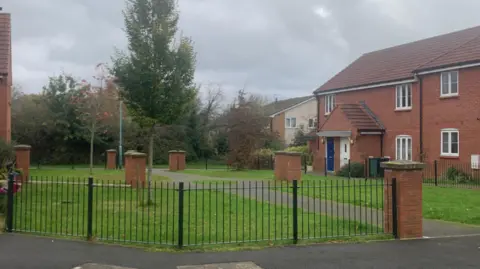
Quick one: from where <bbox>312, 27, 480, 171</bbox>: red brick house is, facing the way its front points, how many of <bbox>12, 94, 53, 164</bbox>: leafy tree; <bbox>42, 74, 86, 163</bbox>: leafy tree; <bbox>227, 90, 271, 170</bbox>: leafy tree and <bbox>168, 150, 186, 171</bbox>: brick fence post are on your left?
0

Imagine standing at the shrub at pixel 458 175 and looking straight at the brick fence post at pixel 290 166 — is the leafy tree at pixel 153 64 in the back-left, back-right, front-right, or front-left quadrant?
front-left

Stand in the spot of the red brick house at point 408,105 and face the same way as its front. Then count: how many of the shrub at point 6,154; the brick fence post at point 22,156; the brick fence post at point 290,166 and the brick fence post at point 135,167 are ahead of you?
4

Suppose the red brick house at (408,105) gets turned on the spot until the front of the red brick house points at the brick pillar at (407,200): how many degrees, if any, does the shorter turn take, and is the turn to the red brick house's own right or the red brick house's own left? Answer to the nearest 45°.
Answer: approximately 45° to the red brick house's own left

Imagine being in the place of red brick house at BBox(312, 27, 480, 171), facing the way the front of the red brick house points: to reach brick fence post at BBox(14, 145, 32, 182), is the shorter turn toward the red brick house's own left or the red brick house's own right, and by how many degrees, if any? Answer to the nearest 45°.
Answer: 0° — it already faces it

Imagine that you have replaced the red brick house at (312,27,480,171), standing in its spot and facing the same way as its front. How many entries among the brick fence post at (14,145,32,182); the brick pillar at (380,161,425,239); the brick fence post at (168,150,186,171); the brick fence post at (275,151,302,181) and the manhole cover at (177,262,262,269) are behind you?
0

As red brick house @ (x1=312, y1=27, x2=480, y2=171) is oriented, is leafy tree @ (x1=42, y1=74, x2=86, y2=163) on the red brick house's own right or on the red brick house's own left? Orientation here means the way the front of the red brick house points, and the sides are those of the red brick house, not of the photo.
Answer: on the red brick house's own right

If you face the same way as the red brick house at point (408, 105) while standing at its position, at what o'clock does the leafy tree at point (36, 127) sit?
The leafy tree is roughly at 2 o'clock from the red brick house.

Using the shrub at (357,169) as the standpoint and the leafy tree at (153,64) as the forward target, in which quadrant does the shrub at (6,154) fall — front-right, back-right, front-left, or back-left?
front-right

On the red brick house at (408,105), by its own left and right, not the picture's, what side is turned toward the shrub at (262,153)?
right

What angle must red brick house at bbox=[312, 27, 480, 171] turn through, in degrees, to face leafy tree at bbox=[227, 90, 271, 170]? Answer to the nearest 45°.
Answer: approximately 90° to its right

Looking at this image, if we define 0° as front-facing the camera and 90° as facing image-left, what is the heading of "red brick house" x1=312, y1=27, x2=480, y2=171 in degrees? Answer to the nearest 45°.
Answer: approximately 45°

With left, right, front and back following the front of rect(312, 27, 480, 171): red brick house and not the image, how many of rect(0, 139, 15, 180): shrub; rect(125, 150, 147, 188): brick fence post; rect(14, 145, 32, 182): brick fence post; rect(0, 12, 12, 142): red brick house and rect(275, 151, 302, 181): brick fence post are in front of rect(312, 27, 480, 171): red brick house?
5

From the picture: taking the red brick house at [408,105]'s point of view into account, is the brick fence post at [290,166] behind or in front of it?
in front

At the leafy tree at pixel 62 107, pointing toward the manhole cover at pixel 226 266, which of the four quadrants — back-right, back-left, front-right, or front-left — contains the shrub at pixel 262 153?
front-left

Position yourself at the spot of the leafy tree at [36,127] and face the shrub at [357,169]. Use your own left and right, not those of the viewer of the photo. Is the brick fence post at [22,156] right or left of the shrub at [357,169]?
right
